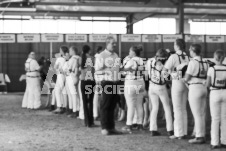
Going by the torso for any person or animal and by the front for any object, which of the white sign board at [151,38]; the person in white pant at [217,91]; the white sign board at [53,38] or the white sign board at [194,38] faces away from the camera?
the person in white pant

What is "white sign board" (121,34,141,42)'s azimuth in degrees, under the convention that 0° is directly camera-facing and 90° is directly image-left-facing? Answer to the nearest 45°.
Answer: approximately 0°

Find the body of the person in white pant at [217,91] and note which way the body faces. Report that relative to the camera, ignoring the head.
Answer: away from the camera

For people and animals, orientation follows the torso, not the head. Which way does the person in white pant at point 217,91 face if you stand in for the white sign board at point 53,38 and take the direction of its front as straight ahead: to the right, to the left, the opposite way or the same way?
the opposite way

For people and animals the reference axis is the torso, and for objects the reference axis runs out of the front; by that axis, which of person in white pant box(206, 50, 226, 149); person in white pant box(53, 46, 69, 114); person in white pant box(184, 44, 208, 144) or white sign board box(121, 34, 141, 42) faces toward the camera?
the white sign board

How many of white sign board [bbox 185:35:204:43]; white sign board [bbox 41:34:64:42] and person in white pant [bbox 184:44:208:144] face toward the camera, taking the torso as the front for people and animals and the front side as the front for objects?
2
